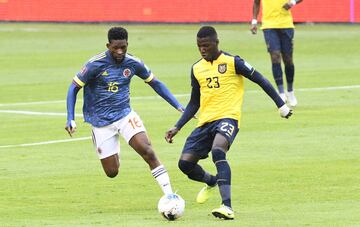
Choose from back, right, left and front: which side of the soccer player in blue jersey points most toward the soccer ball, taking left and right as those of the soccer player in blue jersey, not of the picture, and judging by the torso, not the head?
front

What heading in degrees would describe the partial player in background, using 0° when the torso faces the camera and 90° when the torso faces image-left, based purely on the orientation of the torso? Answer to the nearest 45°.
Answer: approximately 0°

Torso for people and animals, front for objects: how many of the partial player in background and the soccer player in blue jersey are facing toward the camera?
2

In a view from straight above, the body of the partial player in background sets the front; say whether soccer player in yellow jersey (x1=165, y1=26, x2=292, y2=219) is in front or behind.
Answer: in front

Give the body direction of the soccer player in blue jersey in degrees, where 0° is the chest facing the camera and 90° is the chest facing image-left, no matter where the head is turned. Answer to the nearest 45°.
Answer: approximately 0°

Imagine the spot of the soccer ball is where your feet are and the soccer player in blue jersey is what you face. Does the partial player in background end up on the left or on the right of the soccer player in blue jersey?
right

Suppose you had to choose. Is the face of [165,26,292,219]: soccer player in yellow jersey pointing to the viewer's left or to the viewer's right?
to the viewer's left
